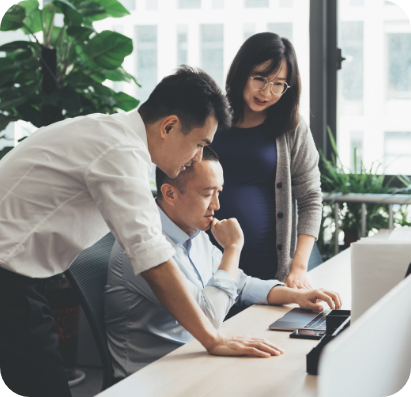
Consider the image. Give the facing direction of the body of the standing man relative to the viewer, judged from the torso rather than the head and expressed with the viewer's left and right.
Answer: facing to the right of the viewer

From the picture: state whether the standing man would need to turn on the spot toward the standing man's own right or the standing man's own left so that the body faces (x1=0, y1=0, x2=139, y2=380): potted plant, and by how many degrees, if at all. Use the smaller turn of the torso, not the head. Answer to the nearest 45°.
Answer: approximately 90° to the standing man's own left

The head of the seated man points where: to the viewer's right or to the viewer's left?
to the viewer's right

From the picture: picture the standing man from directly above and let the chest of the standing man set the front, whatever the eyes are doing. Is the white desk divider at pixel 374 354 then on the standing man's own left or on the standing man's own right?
on the standing man's own right

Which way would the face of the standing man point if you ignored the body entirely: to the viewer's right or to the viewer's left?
to the viewer's right
